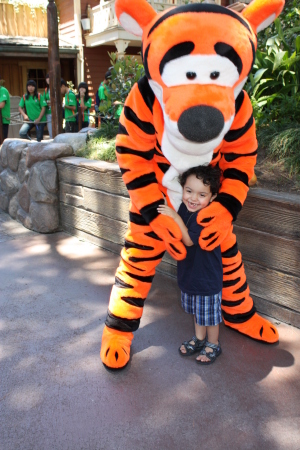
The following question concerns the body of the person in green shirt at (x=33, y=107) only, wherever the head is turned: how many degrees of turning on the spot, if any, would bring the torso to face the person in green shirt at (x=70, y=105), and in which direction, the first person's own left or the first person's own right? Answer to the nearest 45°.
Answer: approximately 135° to the first person's own left

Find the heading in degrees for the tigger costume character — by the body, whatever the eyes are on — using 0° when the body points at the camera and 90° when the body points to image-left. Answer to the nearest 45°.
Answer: approximately 0°

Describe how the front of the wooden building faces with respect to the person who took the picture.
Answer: facing the viewer and to the right of the viewer

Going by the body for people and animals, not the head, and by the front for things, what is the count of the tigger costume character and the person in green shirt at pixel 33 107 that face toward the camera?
2

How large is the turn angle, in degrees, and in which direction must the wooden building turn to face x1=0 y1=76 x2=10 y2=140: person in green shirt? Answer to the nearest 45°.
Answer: approximately 45° to its right

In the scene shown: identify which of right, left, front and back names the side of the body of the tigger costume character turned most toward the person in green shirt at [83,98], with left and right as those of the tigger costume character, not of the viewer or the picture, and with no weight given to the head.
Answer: back

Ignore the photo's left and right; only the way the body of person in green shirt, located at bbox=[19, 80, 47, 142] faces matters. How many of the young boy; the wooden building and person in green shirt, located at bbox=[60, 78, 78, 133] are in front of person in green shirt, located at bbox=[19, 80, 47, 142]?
1

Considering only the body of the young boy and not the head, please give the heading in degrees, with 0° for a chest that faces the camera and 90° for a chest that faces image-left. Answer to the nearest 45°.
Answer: approximately 45°
